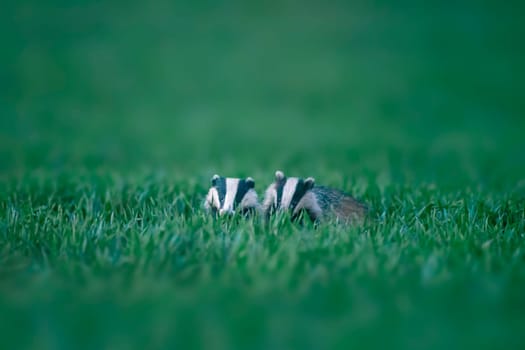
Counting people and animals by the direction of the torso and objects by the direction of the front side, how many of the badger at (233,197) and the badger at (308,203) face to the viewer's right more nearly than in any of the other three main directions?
0

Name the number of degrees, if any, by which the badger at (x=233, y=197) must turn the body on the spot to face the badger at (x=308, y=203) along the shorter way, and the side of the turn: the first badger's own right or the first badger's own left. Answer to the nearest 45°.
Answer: approximately 90° to the first badger's own left

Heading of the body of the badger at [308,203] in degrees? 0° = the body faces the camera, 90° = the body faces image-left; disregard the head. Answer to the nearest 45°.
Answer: approximately 45°

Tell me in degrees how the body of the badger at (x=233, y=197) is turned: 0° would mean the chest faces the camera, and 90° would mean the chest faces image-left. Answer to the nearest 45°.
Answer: approximately 0°

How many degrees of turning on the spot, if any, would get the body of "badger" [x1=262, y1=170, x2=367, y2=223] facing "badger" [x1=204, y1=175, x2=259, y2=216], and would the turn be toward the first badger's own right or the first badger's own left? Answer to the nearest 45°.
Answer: approximately 45° to the first badger's own right
